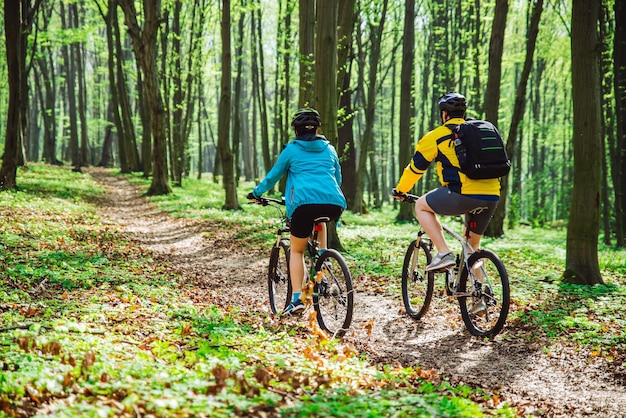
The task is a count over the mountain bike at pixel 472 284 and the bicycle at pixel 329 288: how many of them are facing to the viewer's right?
0

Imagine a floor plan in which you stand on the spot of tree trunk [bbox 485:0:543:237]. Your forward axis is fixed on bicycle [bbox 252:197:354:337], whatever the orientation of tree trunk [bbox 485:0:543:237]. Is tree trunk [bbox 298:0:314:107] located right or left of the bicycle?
right

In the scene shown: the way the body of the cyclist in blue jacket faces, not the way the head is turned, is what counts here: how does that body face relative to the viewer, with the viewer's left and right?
facing away from the viewer and to the left of the viewer

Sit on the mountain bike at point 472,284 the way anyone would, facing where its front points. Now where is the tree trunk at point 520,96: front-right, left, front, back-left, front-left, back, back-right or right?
front-right

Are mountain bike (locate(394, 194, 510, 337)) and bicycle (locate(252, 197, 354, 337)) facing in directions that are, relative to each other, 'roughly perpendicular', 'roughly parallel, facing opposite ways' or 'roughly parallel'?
roughly parallel

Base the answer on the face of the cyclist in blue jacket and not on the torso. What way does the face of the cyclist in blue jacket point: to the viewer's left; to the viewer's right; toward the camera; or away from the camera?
away from the camera

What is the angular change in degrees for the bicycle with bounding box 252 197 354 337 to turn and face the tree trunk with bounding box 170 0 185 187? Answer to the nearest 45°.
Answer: approximately 45° to its right

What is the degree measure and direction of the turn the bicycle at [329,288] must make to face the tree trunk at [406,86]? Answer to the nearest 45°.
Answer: approximately 45° to its right

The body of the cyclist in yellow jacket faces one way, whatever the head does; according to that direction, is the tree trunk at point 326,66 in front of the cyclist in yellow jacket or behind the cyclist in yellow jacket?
in front

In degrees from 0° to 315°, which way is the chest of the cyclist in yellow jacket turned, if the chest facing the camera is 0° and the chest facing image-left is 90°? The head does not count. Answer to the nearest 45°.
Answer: approximately 135°

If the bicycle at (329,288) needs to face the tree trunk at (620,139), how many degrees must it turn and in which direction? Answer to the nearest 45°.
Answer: approximately 90° to its right

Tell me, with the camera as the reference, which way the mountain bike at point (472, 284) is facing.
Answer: facing away from the viewer and to the left of the viewer

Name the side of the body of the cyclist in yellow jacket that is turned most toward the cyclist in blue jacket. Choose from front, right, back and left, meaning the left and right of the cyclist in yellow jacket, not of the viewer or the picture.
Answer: left

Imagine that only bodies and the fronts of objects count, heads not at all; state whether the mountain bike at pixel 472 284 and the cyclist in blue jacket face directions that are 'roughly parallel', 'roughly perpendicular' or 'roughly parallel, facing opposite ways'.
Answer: roughly parallel
